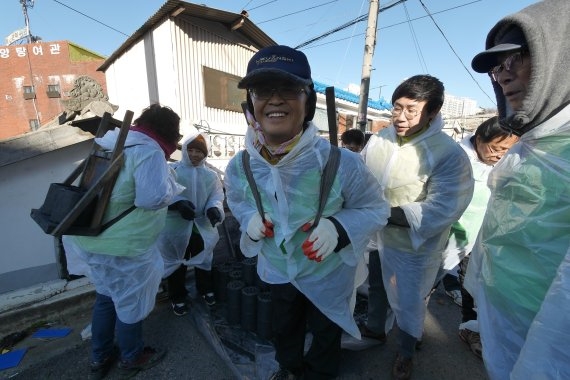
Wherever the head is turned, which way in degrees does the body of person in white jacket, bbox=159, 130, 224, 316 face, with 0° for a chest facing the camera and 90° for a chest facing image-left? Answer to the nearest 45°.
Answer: approximately 0°

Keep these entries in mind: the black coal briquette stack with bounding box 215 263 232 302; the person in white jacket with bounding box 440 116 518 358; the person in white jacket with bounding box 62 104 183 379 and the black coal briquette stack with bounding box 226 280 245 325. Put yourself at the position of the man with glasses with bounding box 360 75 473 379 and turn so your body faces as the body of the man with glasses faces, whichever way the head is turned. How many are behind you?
1

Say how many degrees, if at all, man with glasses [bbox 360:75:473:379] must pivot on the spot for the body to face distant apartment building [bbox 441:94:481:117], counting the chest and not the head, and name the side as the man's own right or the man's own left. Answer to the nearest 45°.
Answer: approximately 135° to the man's own right

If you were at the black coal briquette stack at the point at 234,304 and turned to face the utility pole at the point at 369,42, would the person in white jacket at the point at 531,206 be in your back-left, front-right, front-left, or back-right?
back-right

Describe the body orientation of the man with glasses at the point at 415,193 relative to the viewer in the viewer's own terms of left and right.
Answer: facing the viewer and to the left of the viewer

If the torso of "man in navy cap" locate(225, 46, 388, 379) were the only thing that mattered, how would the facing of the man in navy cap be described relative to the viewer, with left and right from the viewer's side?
facing the viewer

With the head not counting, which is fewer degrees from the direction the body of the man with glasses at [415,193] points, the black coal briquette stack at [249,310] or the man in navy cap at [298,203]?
the man in navy cap

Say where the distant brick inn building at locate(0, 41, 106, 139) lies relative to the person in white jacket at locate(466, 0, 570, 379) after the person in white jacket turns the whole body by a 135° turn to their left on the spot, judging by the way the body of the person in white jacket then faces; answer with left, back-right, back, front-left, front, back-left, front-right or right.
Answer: back

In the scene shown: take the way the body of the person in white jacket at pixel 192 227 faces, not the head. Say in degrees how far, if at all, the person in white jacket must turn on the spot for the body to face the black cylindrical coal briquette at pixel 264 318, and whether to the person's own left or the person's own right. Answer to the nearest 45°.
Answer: approximately 45° to the person's own left

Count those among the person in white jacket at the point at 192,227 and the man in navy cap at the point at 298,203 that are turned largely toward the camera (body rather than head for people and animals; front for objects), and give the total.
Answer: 2

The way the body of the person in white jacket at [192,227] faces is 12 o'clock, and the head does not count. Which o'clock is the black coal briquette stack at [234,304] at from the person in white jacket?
The black coal briquette stack is roughly at 11 o'clock from the person in white jacket.
